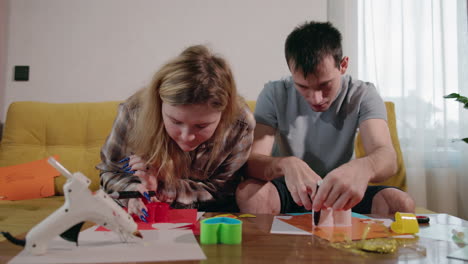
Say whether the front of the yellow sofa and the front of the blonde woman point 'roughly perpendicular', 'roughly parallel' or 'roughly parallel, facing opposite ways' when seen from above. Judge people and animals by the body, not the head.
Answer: roughly parallel

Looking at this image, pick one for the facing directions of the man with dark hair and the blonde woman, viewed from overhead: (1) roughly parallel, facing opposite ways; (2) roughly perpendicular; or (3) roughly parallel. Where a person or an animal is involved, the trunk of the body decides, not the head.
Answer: roughly parallel

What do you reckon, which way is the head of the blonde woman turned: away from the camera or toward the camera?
toward the camera

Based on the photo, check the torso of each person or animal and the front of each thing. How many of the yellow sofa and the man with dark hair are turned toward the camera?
2

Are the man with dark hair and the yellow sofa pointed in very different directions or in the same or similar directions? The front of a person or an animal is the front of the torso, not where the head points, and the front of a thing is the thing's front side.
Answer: same or similar directions

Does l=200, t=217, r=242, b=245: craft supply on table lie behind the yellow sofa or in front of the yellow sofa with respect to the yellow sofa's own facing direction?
in front

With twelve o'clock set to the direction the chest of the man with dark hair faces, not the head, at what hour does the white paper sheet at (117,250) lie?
The white paper sheet is roughly at 1 o'clock from the man with dark hair.

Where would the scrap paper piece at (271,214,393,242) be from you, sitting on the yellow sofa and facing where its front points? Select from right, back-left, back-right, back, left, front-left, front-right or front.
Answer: front-left

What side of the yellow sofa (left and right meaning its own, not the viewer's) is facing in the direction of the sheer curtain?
left

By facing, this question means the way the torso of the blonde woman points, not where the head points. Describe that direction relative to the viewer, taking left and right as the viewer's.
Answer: facing the viewer

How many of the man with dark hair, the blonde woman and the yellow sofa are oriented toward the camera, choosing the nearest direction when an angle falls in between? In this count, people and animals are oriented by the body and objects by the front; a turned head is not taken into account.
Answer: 3

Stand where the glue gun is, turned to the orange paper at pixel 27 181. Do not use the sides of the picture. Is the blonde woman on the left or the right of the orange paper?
right

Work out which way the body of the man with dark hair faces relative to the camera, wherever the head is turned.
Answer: toward the camera

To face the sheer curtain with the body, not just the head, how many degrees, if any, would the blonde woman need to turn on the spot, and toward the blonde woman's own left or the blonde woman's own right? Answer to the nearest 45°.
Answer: approximately 135° to the blonde woman's own left

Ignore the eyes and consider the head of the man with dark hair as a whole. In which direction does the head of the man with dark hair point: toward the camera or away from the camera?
toward the camera

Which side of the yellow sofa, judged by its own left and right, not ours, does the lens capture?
front
